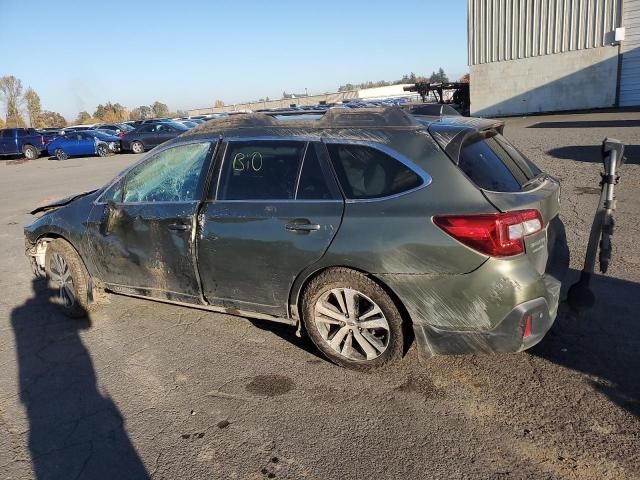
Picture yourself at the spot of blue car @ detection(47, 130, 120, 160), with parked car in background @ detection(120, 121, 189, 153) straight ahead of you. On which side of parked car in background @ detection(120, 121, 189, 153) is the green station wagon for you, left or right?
right

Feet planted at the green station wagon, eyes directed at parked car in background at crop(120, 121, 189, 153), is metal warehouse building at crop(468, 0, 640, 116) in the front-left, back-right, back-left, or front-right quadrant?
front-right

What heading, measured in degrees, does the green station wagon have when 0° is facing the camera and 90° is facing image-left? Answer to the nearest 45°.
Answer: approximately 135°

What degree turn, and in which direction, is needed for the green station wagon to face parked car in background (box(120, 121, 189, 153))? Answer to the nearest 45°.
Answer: approximately 45° to its right

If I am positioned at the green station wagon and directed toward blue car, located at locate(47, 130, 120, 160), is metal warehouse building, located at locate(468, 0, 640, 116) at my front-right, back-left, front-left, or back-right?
front-right

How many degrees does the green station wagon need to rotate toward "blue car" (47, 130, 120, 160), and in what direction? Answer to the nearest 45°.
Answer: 0° — it already faces it

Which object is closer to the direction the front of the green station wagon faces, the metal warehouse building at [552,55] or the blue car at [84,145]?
the blue car

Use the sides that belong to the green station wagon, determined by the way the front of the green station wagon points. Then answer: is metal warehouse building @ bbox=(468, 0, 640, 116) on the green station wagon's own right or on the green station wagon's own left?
on the green station wagon's own right

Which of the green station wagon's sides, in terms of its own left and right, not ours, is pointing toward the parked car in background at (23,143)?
front
